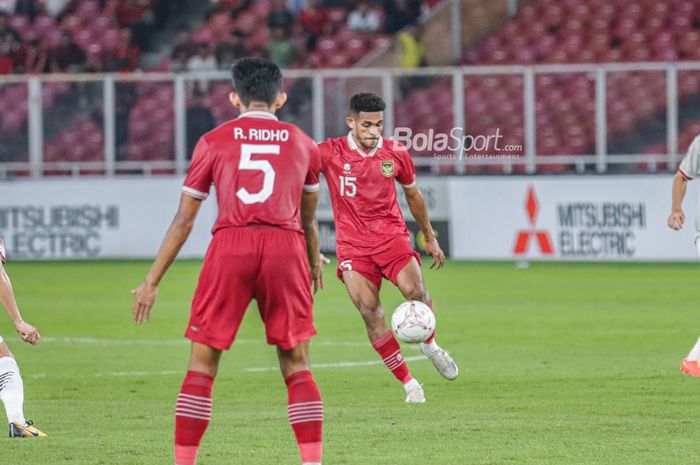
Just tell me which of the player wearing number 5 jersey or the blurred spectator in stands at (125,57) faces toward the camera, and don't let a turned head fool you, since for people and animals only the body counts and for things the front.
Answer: the blurred spectator in stands

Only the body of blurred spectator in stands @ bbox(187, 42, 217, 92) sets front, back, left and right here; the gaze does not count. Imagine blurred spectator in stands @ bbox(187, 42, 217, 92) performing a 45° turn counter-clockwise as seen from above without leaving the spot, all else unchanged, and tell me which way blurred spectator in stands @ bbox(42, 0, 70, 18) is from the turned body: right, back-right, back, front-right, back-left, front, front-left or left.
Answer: back

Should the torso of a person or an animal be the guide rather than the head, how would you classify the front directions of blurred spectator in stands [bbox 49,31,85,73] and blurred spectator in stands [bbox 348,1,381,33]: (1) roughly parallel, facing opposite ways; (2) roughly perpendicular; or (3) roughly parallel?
roughly parallel

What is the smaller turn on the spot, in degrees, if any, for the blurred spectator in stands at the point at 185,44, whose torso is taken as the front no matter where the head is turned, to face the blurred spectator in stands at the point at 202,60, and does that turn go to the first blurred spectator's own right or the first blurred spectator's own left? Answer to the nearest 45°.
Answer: approximately 45° to the first blurred spectator's own left

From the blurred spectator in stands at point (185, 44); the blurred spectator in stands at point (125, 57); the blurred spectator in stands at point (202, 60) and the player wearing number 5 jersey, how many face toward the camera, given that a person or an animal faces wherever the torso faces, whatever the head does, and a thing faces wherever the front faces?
3

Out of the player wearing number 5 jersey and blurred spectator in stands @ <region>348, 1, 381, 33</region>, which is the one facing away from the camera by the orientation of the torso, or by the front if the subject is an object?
the player wearing number 5 jersey

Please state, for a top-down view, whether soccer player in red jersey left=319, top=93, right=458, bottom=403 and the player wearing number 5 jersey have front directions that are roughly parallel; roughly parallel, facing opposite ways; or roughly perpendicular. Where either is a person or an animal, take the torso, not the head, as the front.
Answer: roughly parallel, facing opposite ways

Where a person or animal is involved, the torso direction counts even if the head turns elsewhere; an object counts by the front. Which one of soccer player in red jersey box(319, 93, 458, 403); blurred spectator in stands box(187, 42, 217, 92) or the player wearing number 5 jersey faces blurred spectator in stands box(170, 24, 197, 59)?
the player wearing number 5 jersey

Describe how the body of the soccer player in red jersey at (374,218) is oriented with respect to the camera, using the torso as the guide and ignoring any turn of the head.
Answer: toward the camera

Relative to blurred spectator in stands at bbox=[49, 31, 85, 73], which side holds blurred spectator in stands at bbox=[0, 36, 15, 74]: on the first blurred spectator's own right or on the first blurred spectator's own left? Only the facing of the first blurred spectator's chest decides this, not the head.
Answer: on the first blurred spectator's own right

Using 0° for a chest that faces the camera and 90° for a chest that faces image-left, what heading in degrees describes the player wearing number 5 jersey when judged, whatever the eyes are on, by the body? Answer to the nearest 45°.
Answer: approximately 180°

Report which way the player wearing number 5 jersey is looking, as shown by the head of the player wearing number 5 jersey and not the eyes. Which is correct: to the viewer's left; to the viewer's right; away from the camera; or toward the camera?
away from the camera

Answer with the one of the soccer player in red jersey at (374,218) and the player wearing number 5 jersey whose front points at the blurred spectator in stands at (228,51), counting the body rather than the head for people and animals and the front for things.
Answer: the player wearing number 5 jersey

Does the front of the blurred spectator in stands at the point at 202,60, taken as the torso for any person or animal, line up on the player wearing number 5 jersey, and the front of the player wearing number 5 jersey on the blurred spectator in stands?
yes

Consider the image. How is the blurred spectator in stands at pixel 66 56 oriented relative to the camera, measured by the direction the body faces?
toward the camera

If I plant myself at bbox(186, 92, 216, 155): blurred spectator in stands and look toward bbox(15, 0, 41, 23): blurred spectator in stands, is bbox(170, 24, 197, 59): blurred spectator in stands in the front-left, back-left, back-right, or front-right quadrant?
front-right
